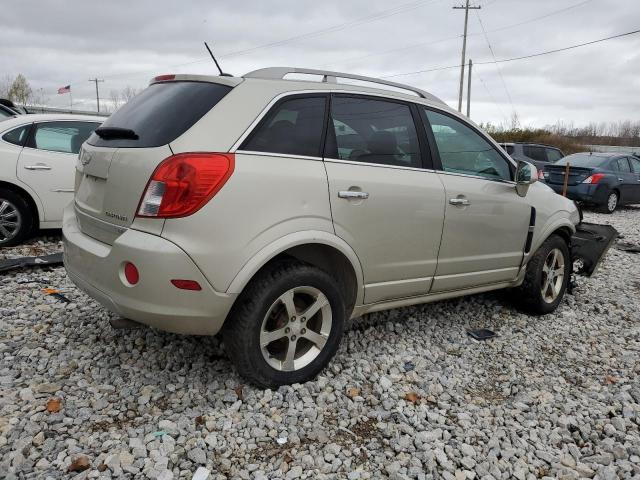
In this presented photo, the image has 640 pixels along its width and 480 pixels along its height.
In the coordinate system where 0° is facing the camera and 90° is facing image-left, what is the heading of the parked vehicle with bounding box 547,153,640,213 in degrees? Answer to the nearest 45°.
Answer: approximately 225°

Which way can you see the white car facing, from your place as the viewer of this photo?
facing to the right of the viewer

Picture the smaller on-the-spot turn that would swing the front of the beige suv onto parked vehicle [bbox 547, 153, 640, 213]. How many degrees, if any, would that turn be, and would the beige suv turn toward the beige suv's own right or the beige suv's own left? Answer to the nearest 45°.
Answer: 0° — it already faces it

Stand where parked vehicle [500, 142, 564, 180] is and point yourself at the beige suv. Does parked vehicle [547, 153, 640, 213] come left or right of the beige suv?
left

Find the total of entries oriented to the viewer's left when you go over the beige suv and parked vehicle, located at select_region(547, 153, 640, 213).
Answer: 0

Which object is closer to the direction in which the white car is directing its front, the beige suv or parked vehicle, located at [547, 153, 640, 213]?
the parked vehicle

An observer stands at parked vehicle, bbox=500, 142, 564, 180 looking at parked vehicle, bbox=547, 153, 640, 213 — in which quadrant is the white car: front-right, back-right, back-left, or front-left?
front-right

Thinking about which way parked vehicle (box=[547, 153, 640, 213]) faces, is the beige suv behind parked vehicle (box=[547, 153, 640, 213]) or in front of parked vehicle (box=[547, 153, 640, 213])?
behind

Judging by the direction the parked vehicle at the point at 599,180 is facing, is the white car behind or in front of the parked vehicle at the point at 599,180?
behind

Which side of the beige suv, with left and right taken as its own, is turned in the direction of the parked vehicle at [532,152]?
front

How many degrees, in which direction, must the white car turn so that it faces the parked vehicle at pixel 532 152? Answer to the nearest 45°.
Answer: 0° — it already faces it

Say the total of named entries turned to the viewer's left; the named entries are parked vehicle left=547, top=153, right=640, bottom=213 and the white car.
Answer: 0

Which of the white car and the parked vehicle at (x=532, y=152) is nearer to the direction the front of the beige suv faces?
the parked vehicle

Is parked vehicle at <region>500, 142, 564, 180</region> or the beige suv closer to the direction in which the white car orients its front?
the parked vehicle

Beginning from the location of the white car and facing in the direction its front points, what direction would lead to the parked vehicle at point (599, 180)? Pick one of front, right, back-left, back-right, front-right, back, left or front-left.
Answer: front
